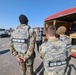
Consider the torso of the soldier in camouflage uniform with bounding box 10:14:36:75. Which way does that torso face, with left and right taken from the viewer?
facing away from the viewer and to the right of the viewer

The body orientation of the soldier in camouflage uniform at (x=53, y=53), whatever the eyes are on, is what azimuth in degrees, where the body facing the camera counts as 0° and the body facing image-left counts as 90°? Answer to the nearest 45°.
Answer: approximately 135°

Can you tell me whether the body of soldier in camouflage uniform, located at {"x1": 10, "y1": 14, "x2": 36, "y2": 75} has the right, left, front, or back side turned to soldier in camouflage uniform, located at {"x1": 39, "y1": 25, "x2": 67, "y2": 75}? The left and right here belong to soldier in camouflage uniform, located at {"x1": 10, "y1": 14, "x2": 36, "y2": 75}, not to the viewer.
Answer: right
